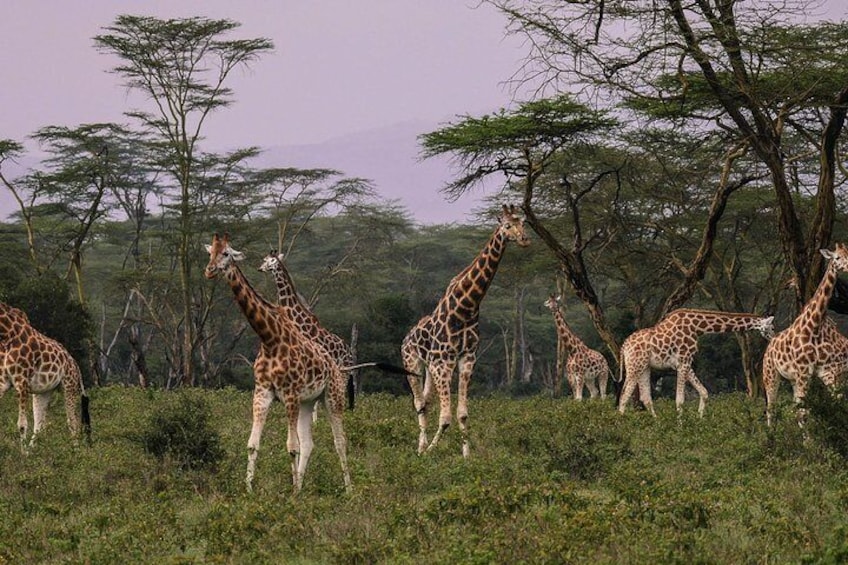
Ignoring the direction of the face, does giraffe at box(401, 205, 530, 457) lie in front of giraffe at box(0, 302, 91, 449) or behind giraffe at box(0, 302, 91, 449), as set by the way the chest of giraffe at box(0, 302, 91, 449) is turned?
behind

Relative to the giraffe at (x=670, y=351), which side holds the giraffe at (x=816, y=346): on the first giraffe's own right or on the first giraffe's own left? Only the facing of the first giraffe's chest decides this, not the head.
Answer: on the first giraffe's own right

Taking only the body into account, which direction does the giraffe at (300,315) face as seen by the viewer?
to the viewer's left

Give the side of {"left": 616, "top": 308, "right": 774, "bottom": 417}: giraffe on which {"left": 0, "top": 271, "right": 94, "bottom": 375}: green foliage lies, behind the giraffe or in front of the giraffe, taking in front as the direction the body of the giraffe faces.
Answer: behind

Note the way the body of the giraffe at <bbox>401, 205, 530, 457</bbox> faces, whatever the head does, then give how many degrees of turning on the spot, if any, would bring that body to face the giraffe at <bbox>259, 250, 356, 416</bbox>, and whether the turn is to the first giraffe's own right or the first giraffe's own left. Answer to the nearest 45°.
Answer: approximately 180°

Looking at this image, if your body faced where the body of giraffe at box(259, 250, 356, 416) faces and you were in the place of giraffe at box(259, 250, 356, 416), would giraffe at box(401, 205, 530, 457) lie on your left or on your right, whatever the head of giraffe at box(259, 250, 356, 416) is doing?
on your left

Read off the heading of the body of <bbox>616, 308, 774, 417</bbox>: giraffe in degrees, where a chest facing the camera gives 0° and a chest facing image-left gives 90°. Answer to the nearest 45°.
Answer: approximately 270°

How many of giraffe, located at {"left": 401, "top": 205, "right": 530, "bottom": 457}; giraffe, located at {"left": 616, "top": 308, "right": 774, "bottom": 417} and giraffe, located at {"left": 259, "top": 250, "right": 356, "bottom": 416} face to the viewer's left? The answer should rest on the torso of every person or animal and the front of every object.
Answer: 1

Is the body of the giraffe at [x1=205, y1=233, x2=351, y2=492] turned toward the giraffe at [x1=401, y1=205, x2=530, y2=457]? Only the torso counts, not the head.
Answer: no

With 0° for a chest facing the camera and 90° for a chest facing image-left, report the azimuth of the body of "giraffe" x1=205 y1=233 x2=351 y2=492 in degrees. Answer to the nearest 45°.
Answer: approximately 45°

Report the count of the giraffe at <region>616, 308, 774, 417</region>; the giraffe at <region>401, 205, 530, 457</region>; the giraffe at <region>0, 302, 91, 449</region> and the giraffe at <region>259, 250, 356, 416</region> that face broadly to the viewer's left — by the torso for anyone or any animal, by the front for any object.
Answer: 2

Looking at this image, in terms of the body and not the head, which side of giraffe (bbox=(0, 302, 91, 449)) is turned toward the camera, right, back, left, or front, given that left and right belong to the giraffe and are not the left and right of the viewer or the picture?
left

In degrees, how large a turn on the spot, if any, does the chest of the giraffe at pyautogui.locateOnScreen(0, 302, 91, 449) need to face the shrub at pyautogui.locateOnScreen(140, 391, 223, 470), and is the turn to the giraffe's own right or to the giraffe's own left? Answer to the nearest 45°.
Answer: approximately 135° to the giraffe's own left

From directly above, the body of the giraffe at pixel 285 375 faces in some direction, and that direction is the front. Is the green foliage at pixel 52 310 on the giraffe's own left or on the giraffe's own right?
on the giraffe's own right

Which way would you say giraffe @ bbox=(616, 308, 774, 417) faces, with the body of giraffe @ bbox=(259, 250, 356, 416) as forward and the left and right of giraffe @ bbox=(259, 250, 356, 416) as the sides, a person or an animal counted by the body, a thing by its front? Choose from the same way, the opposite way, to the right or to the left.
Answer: the opposite way

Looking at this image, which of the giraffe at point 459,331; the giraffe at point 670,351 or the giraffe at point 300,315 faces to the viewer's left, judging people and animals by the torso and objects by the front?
the giraffe at point 300,315

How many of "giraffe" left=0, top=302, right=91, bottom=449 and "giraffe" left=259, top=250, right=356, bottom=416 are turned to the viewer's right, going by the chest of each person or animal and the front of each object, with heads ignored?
0

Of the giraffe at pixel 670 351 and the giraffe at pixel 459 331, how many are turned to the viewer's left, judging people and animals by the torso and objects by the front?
0

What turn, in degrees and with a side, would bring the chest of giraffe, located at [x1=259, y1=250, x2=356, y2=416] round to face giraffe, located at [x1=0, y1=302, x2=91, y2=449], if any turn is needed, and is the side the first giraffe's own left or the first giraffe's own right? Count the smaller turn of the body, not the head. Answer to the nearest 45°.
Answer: approximately 45° to the first giraffe's own left

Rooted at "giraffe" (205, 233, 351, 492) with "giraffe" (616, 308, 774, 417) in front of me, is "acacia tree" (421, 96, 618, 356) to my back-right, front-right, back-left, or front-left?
front-left
